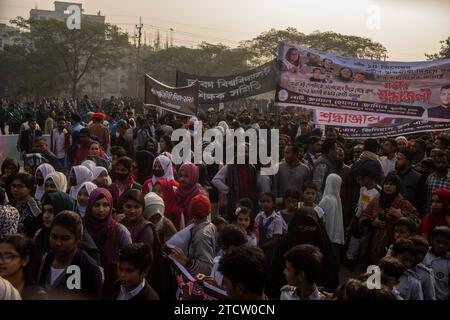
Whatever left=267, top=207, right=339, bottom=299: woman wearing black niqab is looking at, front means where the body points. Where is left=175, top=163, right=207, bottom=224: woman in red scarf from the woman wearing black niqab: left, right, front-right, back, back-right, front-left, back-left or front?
back-right

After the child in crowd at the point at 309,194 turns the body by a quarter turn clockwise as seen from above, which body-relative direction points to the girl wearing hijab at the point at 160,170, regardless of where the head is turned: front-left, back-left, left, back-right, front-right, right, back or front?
front

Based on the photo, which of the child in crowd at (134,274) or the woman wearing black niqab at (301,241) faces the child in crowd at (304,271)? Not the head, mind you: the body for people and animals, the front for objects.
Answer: the woman wearing black niqab

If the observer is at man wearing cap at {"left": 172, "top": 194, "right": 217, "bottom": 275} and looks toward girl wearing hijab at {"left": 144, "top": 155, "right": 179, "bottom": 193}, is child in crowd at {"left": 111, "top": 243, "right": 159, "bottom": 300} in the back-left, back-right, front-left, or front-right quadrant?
back-left
